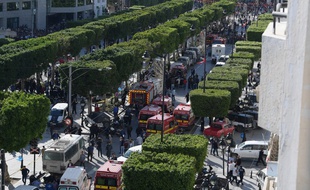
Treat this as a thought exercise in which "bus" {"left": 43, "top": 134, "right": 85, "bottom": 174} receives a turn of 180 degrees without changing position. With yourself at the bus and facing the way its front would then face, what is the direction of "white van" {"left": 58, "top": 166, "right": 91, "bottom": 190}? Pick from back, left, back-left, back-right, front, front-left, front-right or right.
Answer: back-right

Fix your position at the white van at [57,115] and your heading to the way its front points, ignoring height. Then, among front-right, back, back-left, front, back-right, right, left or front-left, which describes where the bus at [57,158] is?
front-left

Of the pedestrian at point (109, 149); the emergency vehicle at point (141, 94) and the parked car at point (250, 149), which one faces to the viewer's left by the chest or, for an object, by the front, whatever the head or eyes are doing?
the parked car

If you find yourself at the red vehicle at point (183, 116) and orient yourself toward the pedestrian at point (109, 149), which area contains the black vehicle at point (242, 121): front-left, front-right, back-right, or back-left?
back-left

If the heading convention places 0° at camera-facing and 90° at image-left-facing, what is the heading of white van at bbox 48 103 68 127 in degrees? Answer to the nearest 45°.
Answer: approximately 45°

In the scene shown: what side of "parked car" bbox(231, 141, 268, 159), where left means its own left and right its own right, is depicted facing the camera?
left

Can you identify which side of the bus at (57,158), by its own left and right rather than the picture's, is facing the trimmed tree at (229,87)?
back
